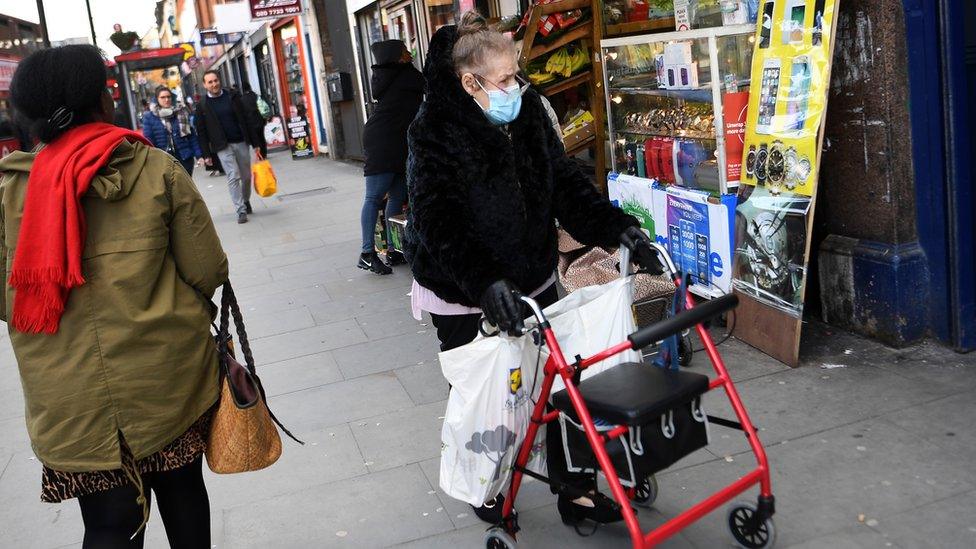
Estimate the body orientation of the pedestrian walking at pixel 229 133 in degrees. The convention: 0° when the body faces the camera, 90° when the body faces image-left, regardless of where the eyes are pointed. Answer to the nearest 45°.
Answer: approximately 0°

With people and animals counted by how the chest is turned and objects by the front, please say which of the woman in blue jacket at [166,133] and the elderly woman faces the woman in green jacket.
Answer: the woman in blue jacket

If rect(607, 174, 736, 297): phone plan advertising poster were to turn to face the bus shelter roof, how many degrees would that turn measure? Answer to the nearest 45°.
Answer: approximately 90° to its right

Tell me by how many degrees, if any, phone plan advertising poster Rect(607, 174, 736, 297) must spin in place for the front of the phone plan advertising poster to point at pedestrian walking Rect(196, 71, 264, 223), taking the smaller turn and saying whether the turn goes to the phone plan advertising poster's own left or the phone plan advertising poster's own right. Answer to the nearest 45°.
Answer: approximately 90° to the phone plan advertising poster's own right

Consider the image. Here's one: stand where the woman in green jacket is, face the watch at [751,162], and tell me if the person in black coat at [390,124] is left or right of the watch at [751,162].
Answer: left

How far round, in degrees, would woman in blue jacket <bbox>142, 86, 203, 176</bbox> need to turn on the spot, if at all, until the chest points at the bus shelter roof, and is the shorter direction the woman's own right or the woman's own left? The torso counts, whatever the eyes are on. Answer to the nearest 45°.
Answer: approximately 180°

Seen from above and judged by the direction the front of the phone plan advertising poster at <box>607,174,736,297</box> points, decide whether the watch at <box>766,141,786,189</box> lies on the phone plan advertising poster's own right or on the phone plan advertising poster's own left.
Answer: on the phone plan advertising poster's own left

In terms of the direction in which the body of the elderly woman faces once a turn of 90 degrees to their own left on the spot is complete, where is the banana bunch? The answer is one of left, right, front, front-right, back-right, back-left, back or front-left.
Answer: front-left

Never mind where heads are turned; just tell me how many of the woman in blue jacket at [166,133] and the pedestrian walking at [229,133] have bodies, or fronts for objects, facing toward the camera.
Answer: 2

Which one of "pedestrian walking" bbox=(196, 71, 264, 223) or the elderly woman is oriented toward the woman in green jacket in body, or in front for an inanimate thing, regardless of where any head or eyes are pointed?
the pedestrian walking
